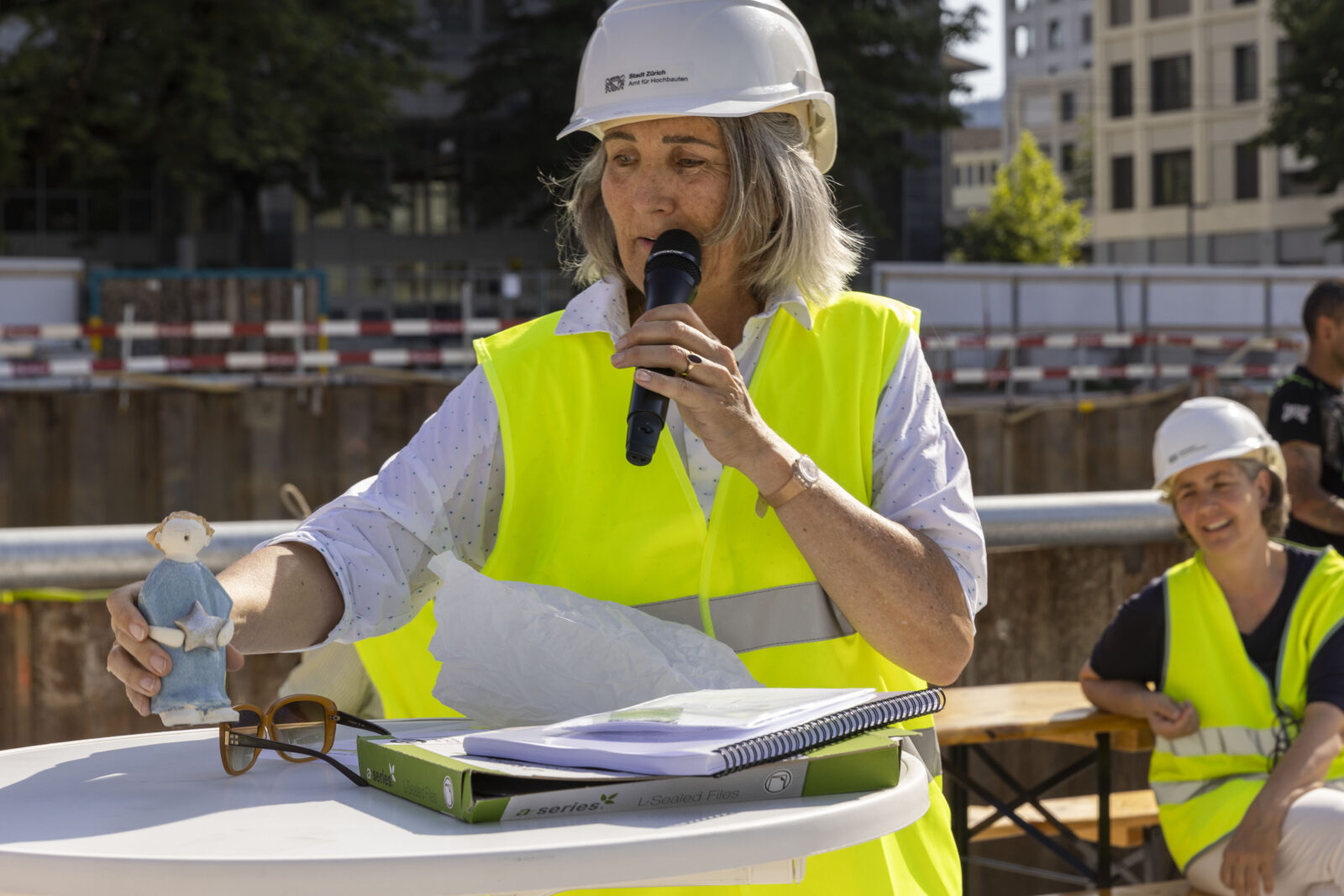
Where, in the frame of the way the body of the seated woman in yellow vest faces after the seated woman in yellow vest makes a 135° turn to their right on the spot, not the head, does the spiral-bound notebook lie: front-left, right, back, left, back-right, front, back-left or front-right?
back-left

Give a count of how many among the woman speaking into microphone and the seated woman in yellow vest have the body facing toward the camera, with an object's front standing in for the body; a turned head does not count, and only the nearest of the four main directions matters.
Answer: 2

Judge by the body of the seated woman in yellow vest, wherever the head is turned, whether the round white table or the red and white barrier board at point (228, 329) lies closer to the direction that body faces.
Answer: the round white table

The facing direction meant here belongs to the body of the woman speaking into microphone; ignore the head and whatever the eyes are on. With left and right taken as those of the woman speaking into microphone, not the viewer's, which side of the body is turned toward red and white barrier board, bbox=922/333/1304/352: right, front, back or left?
back

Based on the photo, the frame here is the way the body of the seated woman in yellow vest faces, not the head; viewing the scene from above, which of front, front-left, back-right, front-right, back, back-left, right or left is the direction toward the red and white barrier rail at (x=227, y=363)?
back-right

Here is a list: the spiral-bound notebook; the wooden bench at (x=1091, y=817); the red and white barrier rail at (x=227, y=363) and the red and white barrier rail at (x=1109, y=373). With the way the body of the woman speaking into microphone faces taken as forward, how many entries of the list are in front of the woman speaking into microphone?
1

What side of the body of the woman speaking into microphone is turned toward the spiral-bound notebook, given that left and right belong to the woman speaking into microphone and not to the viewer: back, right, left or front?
front

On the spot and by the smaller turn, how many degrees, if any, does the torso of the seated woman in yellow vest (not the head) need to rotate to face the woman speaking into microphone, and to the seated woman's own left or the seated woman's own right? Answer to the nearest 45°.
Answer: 0° — they already face them

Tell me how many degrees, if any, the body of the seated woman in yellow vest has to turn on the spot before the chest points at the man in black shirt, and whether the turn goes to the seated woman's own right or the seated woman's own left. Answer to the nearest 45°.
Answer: approximately 180°

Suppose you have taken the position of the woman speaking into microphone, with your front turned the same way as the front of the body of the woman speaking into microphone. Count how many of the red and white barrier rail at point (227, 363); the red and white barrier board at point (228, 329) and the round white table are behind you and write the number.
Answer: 2

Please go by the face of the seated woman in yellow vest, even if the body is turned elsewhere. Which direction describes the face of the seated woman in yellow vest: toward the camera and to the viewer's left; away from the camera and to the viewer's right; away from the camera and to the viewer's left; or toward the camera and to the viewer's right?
toward the camera and to the viewer's left

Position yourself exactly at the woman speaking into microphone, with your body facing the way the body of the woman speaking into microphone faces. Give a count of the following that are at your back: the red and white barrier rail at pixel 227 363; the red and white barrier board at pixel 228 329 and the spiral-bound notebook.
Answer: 2

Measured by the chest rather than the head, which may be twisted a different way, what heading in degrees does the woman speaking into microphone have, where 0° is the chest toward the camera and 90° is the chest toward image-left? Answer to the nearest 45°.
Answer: approximately 0°

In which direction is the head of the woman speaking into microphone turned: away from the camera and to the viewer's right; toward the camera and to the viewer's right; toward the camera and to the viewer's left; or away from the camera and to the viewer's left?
toward the camera and to the viewer's left

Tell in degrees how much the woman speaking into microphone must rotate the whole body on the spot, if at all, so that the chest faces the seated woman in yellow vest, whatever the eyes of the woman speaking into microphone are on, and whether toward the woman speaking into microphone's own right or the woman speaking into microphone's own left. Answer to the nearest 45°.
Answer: approximately 135° to the woman speaking into microphone's own left
